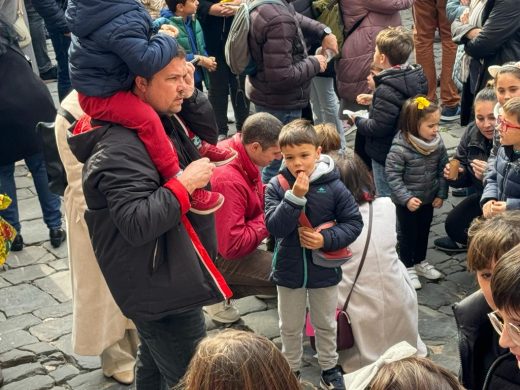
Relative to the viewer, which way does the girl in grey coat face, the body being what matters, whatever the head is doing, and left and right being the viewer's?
facing the viewer and to the right of the viewer

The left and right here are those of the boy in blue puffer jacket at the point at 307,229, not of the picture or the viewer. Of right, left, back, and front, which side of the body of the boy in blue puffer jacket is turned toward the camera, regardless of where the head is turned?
front

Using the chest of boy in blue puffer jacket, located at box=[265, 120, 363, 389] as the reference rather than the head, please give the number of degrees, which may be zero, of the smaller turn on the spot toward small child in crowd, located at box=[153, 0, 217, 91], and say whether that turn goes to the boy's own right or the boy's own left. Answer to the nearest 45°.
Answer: approximately 180°

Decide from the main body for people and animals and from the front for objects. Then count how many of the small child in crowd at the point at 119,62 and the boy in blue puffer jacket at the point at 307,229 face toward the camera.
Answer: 1
